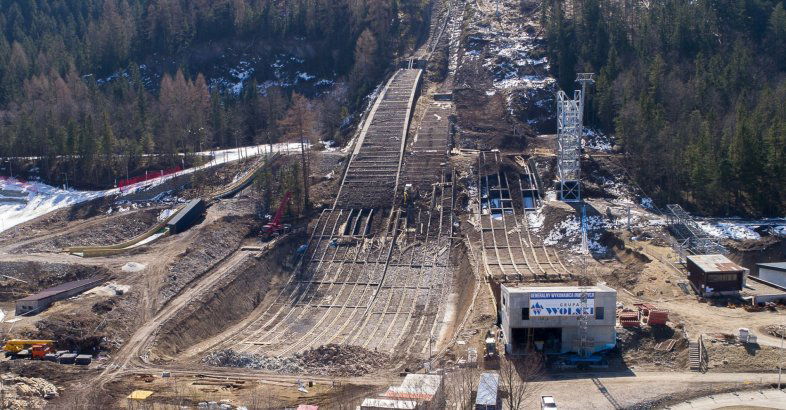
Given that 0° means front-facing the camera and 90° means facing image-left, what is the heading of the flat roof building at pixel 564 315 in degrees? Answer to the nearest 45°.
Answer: approximately 0°

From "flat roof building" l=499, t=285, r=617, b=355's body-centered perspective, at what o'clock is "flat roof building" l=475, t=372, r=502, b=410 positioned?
"flat roof building" l=475, t=372, r=502, b=410 is roughly at 1 o'clock from "flat roof building" l=499, t=285, r=617, b=355.

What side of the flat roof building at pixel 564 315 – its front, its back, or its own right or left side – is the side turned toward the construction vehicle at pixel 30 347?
right

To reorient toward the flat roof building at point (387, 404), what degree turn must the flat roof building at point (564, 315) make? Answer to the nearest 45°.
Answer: approximately 45° to its right

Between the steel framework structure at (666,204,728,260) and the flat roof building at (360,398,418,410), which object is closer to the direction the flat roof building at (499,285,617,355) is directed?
the flat roof building

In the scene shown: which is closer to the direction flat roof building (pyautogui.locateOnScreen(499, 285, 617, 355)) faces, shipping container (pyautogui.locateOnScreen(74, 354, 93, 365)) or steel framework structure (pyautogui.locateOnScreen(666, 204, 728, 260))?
the shipping container

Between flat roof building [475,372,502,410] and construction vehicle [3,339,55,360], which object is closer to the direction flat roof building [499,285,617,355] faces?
the flat roof building

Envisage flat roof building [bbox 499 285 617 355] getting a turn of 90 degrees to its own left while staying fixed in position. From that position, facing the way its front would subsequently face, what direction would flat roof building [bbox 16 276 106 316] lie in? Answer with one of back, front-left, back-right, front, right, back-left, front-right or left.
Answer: back

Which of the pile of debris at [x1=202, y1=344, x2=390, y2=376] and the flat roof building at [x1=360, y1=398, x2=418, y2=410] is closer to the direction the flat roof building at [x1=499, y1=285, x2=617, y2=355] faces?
the flat roof building

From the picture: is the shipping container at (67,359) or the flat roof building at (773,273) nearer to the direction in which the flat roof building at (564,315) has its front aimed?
the shipping container

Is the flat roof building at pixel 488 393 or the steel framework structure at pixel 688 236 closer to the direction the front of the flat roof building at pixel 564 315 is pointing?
the flat roof building

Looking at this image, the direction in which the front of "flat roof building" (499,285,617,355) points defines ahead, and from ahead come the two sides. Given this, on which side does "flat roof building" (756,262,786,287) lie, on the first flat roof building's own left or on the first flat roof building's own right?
on the first flat roof building's own left

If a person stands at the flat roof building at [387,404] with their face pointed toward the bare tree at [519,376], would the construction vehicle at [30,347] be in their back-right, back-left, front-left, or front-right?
back-left

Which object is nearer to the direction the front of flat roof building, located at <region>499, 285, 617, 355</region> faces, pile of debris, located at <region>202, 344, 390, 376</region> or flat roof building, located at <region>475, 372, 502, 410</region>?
the flat roof building

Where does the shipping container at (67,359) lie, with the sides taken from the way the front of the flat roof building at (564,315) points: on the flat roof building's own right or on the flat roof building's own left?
on the flat roof building's own right

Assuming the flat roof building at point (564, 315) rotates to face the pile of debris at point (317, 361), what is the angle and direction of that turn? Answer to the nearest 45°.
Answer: approximately 90° to its right

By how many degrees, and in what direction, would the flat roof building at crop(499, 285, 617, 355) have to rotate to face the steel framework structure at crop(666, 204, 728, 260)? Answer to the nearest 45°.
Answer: approximately 135° to its left
